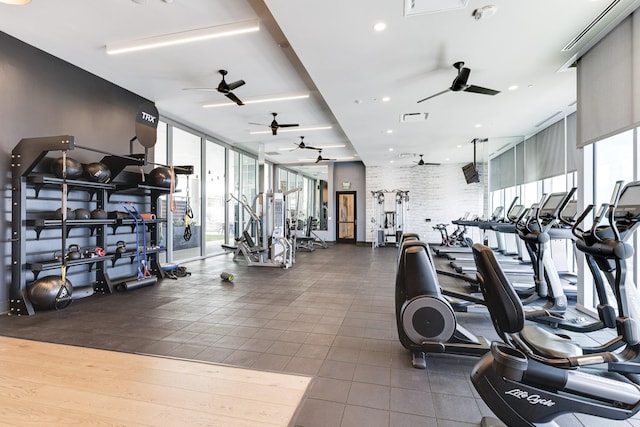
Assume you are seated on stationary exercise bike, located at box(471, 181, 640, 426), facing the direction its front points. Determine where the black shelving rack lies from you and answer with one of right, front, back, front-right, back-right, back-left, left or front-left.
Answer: back

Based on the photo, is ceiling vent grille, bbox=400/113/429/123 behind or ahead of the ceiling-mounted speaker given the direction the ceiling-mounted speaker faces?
ahead

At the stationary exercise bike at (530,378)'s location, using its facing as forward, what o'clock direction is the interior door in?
The interior door is roughly at 8 o'clock from the stationary exercise bike.

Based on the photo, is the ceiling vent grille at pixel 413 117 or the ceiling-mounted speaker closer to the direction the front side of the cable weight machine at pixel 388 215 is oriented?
the ceiling vent grille

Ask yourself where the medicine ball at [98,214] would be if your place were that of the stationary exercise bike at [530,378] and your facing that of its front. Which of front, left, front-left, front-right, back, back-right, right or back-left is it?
back

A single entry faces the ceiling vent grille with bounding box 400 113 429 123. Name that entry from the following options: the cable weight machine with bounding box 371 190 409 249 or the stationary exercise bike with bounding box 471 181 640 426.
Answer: the cable weight machine

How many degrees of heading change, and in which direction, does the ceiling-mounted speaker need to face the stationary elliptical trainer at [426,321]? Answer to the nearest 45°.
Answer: approximately 45° to its left

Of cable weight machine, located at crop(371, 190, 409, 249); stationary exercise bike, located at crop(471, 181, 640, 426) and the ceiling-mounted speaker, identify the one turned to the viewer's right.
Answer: the stationary exercise bike

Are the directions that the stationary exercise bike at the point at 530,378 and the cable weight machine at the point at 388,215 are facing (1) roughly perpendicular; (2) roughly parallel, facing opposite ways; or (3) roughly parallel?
roughly perpendicular

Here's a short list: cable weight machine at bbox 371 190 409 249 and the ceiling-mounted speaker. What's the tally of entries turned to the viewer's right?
0

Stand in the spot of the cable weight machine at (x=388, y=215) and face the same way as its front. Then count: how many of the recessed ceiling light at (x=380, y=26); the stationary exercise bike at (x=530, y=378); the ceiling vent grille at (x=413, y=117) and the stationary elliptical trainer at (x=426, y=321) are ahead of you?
4

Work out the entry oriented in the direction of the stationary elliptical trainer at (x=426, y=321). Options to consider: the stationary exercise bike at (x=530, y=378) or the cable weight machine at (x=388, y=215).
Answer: the cable weight machine

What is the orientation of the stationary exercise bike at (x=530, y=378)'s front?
to the viewer's right

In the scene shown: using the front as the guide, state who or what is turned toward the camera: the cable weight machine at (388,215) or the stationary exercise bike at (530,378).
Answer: the cable weight machine

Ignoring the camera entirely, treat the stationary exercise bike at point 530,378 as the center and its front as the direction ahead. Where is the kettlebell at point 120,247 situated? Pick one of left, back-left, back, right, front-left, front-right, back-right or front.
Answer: back

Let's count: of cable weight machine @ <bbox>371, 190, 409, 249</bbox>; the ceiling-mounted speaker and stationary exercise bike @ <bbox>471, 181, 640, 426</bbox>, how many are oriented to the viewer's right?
1

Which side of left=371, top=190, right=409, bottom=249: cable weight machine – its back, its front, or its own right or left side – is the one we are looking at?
front

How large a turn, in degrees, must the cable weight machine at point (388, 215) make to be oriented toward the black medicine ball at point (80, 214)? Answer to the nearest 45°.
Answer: approximately 45° to its right

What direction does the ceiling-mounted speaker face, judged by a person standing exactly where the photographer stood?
facing the viewer and to the left of the viewer
